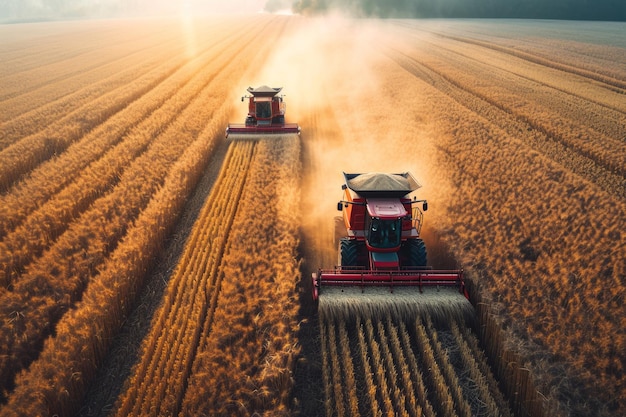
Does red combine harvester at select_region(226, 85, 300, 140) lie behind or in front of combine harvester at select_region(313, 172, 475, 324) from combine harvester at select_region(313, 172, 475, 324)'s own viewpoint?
behind

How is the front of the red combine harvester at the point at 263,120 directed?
toward the camera

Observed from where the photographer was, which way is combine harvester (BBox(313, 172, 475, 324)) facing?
facing the viewer

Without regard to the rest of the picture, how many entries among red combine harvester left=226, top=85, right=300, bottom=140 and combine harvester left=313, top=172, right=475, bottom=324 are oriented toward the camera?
2

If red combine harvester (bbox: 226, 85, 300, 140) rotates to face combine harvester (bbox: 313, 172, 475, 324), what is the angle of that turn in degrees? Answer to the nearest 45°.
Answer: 0° — it already faces it
